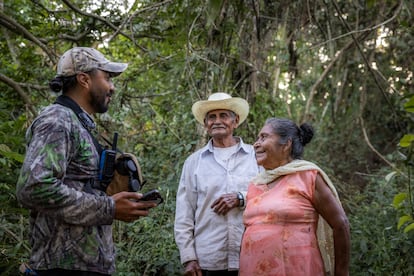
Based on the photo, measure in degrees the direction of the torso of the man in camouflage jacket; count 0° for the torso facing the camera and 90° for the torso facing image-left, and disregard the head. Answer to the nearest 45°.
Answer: approximately 270°

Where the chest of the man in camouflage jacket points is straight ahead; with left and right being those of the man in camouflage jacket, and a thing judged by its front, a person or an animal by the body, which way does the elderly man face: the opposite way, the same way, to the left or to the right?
to the right

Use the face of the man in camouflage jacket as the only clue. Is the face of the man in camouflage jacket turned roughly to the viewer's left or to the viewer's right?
to the viewer's right

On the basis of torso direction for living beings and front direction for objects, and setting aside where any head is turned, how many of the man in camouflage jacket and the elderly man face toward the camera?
1

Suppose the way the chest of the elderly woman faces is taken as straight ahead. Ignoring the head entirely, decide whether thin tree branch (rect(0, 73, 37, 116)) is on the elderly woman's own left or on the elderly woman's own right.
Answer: on the elderly woman's own right

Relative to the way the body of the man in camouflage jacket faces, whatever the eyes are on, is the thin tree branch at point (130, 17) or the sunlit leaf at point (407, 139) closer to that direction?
the sunlit leaf

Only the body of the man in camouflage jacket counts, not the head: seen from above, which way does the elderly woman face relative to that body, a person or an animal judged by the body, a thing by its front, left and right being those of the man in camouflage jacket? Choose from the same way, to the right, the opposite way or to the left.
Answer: the opposite way

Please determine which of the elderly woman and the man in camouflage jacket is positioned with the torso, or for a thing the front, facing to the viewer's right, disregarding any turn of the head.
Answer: the man in camouflage jacket

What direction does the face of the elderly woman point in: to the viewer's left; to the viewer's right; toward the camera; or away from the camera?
to the viewer's left
